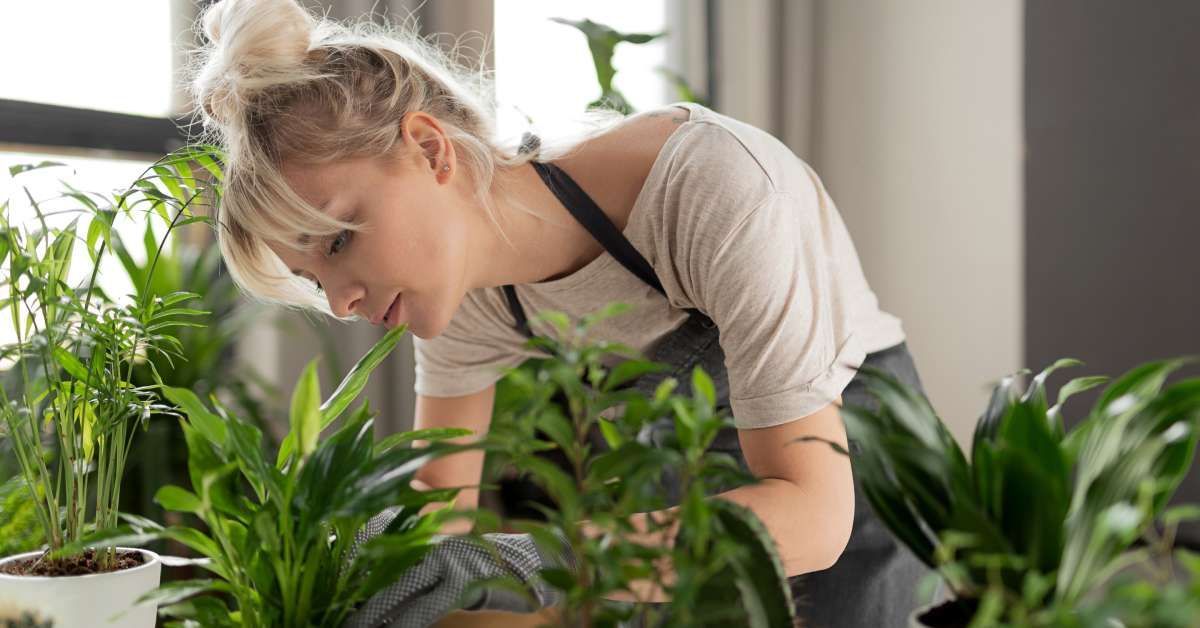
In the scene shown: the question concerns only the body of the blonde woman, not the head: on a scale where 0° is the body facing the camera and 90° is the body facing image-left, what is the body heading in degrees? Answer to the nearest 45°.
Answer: approximately 45°

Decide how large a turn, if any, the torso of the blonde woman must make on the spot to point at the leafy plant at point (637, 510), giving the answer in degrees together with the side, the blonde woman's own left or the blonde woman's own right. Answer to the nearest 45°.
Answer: approximately 45° to the blonde woman's own left

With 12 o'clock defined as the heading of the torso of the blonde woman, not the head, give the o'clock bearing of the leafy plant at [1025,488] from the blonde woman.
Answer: The leafy plant is roughly at 10 o'clock from the blonde woman.
